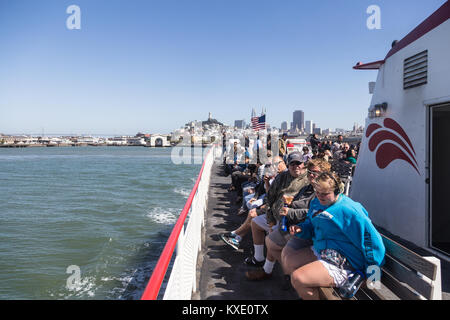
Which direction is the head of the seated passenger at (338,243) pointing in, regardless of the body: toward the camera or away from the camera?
toward the camera

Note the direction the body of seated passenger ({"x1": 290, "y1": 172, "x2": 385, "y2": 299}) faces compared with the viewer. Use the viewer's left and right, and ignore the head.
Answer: facing the viewer and to the left of the viewer
